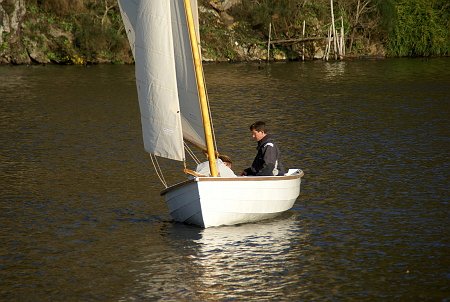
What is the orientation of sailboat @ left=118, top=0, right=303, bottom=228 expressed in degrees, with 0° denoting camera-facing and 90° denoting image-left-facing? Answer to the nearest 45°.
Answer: approximately 45°

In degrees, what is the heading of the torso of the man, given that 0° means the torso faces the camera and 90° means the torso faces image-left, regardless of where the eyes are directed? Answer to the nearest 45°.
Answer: approximately 90°
